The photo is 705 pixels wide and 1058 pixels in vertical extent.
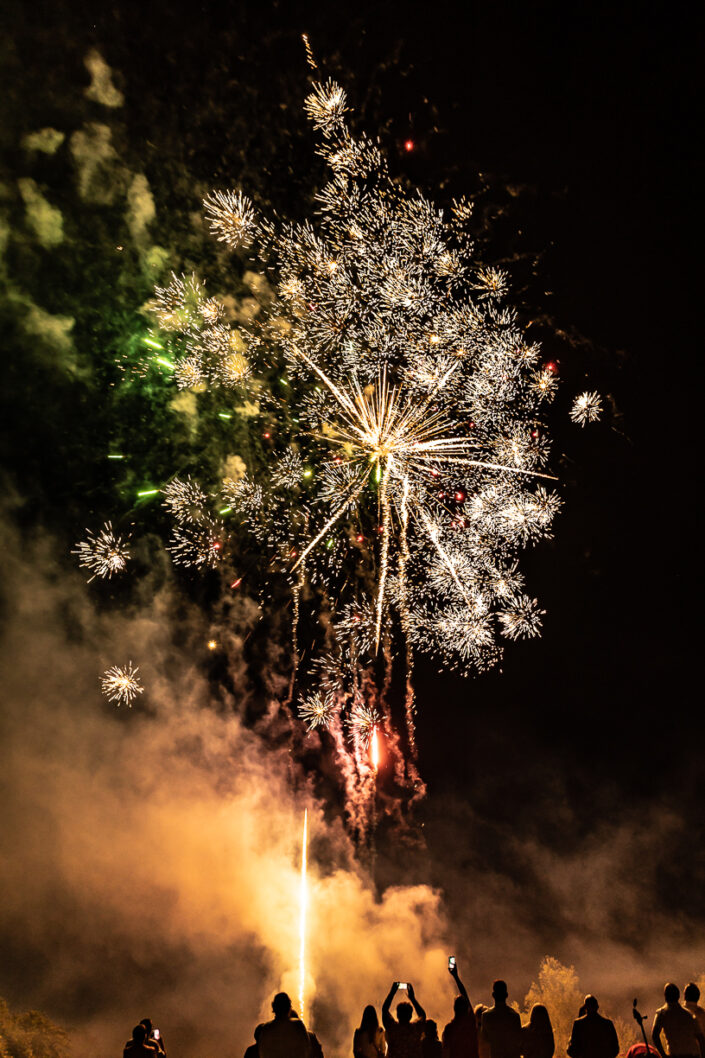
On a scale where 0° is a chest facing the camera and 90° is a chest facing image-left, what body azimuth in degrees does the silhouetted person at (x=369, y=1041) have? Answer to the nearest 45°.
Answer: approximately 180°

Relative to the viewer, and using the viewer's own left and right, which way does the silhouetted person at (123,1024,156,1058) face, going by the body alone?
facing away from the viewer

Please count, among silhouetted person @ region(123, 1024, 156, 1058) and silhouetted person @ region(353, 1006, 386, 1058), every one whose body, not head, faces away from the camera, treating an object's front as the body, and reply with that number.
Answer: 2

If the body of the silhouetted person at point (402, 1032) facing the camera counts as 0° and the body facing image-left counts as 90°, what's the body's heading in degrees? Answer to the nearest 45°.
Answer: approximately 180°

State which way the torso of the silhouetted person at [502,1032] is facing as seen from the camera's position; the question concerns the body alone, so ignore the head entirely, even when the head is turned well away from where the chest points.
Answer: away from the camera
